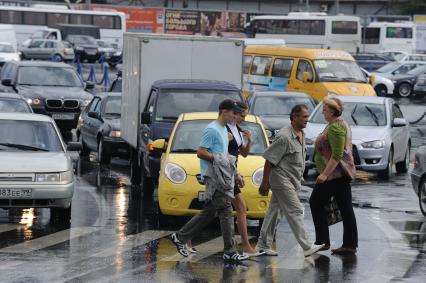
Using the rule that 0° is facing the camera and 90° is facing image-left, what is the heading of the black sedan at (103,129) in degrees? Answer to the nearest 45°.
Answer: approximately 315°

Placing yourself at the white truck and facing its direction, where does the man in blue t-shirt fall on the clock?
The man in blue t-shirt is roughly at 12 o'clock from the white truck.

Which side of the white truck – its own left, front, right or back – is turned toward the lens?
front

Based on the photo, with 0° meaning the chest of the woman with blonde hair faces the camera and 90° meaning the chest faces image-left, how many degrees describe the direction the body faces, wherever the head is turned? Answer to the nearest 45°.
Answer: approximately 90°

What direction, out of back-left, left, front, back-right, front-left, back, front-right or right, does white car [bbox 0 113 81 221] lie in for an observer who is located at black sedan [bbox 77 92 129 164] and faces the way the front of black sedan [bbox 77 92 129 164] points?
front-right

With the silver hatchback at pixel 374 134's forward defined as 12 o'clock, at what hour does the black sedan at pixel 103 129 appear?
The black sedan is roughly at 3 o'clock from the silver hatchback.

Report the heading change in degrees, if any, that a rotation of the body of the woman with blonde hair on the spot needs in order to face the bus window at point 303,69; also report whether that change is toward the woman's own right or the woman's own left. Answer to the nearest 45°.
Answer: approximately 90° to the woman's own right

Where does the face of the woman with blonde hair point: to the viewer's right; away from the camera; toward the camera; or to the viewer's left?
to the viewer's left

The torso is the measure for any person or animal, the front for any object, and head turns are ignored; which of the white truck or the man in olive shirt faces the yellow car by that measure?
the white truck
